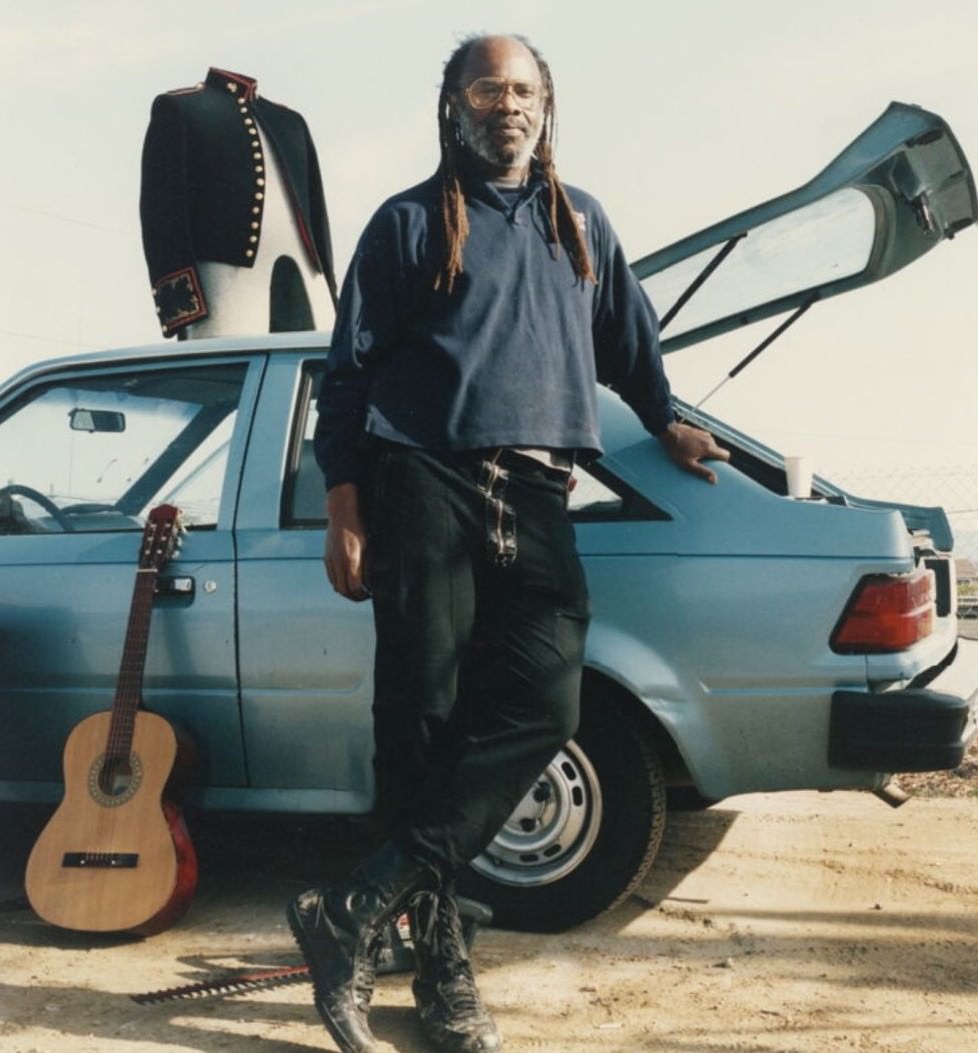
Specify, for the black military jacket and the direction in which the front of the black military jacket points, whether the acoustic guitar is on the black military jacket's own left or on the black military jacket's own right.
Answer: on the black military jacket's own right

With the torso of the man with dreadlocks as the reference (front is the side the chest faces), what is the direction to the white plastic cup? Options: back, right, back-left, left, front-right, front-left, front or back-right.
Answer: back-left

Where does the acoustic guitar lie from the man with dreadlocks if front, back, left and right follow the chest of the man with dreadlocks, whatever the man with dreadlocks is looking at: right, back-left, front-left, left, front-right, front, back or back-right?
back-right

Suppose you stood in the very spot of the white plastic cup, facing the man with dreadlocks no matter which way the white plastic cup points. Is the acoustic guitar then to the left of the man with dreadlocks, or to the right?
right

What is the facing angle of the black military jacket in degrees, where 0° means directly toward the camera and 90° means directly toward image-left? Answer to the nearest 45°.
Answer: approximately 315°
